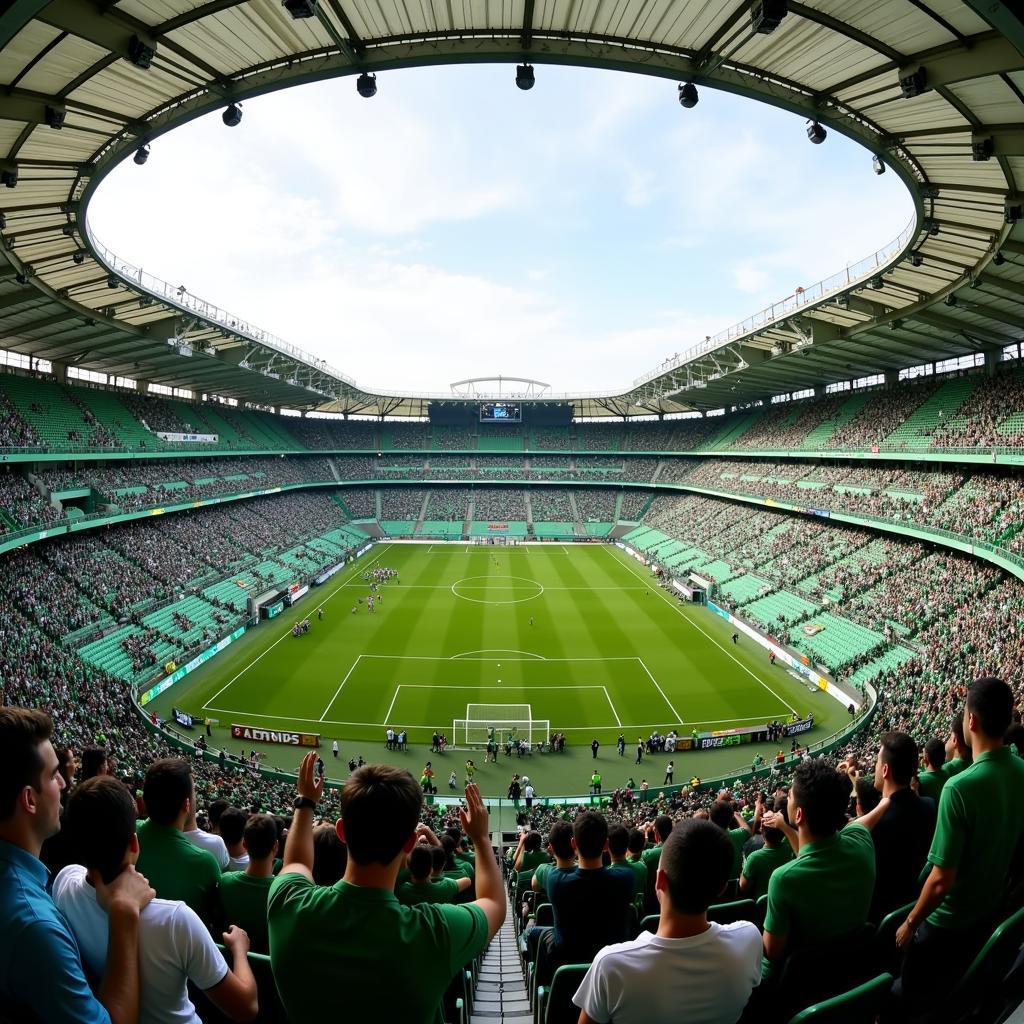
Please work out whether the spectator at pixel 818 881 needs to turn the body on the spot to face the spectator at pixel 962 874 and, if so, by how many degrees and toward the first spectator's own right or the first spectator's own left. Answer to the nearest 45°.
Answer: approximately 90° to the first spectator's own right

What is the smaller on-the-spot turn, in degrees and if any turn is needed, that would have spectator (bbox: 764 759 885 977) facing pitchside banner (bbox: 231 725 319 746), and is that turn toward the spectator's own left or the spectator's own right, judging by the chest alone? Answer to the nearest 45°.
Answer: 0° — they already face it

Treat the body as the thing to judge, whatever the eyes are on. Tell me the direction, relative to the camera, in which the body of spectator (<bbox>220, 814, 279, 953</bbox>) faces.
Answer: away from the camera

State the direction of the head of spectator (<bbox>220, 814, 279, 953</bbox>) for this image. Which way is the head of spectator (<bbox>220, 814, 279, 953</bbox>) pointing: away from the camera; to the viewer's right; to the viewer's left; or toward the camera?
away from the camera

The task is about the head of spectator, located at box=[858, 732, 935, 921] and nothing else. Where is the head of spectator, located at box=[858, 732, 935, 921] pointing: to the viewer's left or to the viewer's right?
to the viewer's left

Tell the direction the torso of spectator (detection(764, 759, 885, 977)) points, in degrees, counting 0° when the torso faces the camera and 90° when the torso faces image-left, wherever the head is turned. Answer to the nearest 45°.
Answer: approximately 135°

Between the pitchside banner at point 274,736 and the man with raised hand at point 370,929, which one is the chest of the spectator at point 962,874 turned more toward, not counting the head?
the pitchside banner

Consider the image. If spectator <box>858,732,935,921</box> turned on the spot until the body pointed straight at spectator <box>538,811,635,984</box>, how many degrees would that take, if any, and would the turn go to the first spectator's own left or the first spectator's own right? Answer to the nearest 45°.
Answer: approximately 90° to the first spectator's own left

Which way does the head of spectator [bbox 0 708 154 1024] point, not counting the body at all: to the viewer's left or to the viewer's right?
to the viewer's right

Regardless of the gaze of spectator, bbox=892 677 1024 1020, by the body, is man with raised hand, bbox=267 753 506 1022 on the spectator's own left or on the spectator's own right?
on the spectator's own left

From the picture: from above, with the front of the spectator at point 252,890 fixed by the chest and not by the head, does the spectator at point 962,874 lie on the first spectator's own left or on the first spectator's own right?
on the first spectator's own right

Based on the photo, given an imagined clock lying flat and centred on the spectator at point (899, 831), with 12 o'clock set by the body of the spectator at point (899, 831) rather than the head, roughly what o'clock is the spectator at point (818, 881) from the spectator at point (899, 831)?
the spectator at point (818, 881) is roughly at 8 o'clock from the spectator at point (899, 831).
